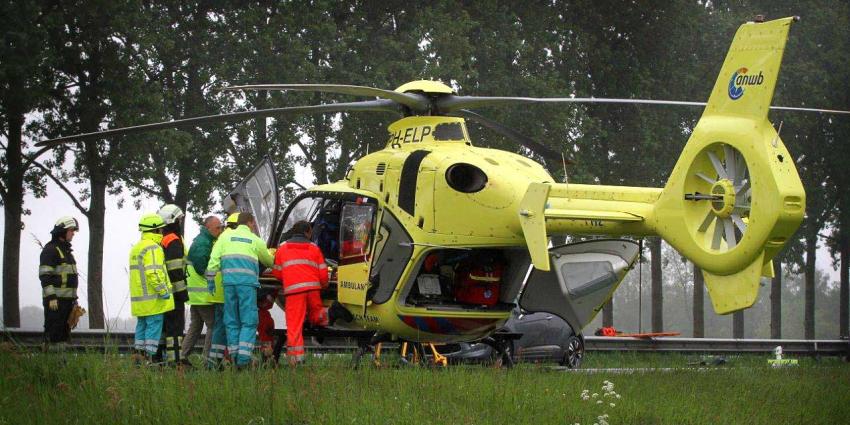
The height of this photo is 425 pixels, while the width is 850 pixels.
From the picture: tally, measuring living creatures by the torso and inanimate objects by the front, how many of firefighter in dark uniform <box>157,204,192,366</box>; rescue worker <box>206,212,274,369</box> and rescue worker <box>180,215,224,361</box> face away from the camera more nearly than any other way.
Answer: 1

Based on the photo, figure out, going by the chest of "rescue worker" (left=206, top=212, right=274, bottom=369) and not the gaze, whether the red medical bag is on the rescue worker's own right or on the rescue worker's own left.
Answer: on the rescue worker's own right

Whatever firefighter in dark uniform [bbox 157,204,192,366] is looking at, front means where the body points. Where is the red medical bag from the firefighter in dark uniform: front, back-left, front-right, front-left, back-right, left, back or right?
front

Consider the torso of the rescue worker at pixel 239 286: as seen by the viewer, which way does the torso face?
away from the camera

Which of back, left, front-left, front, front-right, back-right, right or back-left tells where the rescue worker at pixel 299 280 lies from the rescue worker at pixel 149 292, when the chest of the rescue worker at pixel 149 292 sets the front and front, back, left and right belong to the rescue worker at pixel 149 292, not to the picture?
front-right

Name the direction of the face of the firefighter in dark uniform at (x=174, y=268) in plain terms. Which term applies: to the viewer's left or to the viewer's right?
to the viewer's right

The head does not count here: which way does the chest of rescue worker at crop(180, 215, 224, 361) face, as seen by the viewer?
to the viewer's right

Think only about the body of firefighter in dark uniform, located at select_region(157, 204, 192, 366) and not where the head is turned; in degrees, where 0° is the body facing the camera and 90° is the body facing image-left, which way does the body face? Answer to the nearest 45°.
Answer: approximately 270°

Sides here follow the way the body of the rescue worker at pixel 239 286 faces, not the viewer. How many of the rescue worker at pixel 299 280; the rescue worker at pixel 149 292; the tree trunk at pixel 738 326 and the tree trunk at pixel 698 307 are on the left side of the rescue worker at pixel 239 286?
1

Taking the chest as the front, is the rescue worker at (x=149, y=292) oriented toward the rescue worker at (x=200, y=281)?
yes

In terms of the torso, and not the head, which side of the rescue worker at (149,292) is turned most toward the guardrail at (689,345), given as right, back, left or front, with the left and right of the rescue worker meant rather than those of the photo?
front

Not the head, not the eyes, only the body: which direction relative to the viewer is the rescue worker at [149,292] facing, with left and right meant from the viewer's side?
facing away from the viewer and to the right of the viewer

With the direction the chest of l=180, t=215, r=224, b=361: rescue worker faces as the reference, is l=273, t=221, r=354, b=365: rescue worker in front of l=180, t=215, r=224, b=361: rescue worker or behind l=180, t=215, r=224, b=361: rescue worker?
in front
